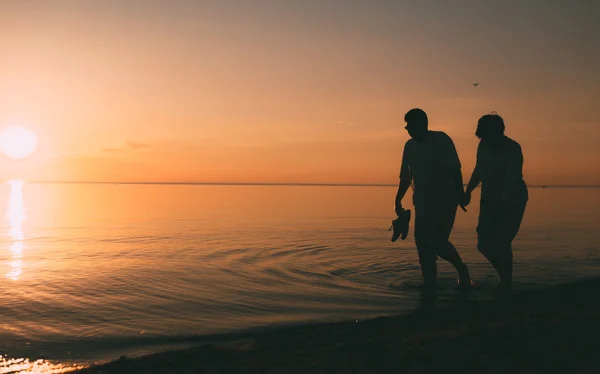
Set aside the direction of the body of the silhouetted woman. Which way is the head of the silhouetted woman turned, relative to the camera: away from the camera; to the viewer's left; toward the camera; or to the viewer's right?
to the viewer's left

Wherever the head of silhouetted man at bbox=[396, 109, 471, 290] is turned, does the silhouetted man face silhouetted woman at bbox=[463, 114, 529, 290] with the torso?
no

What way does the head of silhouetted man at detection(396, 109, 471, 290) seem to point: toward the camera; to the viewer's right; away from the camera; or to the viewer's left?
to the viewer's left

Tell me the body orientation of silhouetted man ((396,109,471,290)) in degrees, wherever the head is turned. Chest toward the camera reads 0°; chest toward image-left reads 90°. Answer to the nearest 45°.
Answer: approximately 45°
